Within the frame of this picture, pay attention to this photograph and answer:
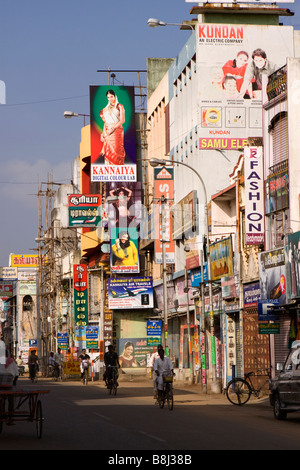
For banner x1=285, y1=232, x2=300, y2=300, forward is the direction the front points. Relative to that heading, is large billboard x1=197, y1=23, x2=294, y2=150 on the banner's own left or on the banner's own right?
on the banner's own right

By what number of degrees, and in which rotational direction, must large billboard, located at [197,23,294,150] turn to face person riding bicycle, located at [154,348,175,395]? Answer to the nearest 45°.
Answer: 0° — it already faces them

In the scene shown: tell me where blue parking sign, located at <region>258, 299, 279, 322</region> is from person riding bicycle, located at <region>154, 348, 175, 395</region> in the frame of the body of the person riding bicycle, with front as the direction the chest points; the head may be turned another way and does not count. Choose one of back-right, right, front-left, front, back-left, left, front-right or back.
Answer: back-left

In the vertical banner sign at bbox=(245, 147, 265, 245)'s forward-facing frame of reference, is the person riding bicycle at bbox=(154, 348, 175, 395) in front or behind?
in front
